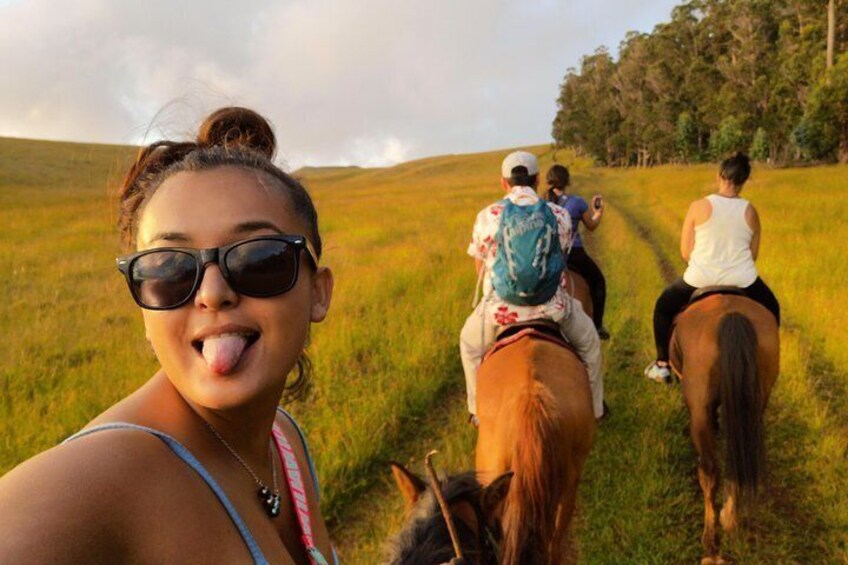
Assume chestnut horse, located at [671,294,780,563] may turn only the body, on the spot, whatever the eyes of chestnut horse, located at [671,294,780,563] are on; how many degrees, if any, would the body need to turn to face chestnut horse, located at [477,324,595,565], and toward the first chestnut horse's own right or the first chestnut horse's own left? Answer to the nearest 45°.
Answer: approximately 135° to the first chestnut horse's own left

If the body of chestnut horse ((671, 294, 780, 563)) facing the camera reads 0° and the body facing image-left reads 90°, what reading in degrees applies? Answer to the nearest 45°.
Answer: approximately 180°

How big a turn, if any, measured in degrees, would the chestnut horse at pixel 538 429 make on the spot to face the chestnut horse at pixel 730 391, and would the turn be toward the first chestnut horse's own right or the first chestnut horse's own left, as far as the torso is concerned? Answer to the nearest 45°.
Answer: approximately 45° to the first chestnut horse's own right

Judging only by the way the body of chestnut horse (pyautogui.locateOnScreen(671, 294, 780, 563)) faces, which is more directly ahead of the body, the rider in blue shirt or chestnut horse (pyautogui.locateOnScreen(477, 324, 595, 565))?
the rider in blue shirt

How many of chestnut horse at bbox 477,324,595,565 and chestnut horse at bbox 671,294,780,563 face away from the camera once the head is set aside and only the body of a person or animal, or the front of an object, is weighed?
2

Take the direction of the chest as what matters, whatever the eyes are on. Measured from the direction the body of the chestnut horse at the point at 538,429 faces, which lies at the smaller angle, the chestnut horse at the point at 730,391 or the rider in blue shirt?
the rider in blue shirt

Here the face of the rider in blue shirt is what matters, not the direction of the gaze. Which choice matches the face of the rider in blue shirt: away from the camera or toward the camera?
away from the camera

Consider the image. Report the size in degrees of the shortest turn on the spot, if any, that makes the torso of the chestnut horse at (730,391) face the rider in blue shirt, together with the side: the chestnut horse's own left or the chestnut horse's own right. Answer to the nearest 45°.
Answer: approximately 45° to the chestnut horse's own left

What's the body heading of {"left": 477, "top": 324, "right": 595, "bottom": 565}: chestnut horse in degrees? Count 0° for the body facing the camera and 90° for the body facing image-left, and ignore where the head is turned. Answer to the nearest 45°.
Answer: approximately 180°
